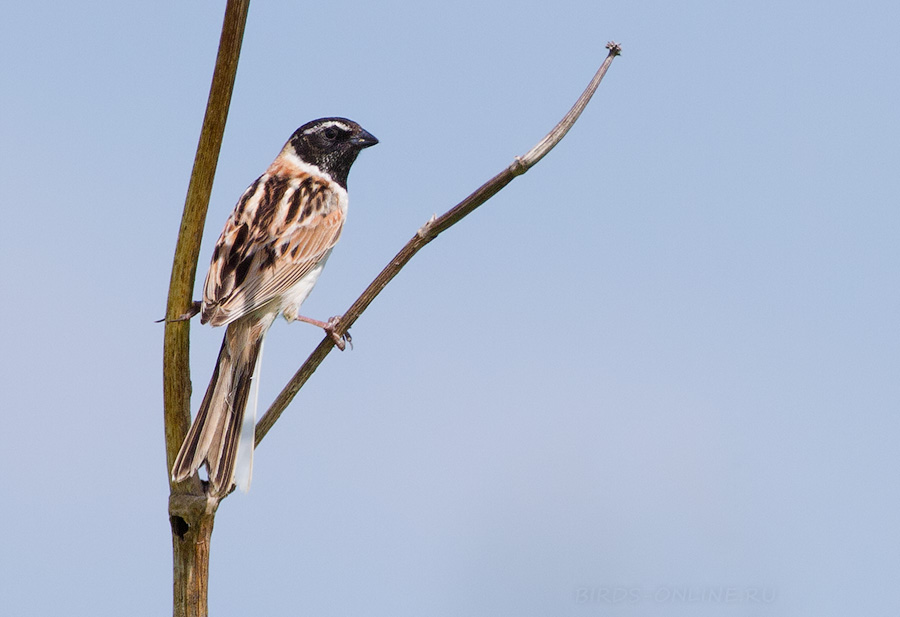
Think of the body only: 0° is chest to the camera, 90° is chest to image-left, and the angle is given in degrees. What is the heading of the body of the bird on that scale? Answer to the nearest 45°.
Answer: approximately 225°
